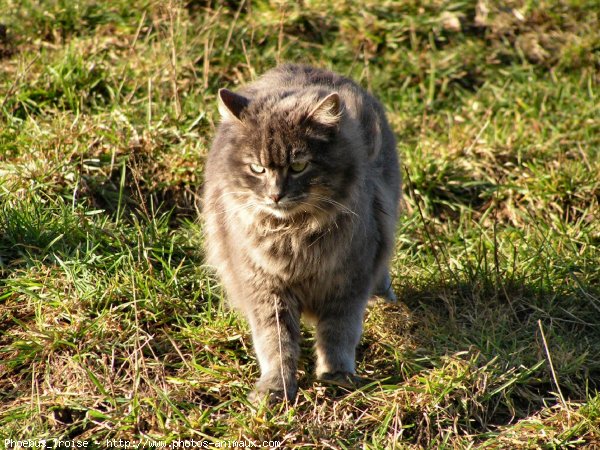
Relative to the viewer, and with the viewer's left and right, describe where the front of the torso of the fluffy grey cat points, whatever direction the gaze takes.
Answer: facing the viewer
